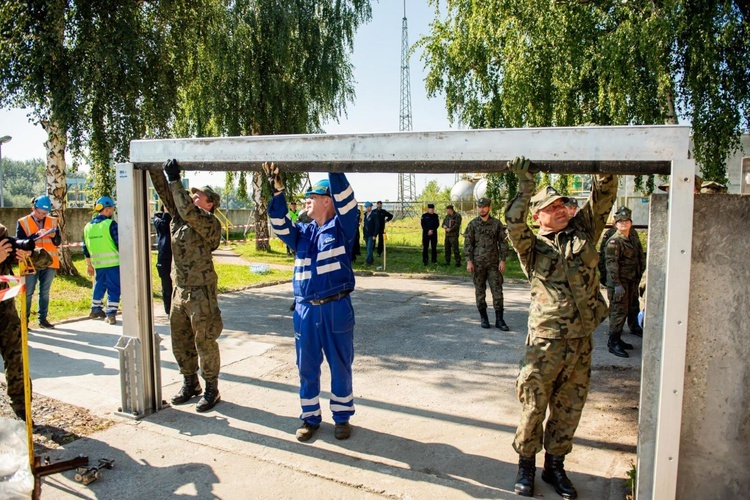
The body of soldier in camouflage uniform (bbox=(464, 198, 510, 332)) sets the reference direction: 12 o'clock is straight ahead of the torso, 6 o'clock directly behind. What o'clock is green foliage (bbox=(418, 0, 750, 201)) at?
The green foliage is roughly at 7 o'clock from the soldier in camouflage uniform.

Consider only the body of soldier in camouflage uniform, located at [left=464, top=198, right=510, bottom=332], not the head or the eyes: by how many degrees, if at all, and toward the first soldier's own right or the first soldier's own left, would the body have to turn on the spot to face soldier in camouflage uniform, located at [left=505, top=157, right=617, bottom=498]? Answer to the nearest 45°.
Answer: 0° — they already face them

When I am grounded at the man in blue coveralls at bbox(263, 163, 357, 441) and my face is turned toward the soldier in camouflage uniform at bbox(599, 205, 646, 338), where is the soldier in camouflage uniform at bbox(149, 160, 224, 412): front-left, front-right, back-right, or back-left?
back-left

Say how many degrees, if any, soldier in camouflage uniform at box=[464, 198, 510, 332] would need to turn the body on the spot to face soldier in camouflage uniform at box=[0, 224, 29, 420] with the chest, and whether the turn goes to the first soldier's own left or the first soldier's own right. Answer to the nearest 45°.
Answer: approximately 45° to the first soldier's own right

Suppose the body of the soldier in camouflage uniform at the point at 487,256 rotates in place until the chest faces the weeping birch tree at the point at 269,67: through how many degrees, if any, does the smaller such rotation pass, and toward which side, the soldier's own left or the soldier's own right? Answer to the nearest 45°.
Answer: approximately 135° to the soldier's own right

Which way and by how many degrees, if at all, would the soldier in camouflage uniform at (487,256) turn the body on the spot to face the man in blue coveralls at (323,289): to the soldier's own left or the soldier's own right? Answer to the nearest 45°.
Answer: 0° — they already face them

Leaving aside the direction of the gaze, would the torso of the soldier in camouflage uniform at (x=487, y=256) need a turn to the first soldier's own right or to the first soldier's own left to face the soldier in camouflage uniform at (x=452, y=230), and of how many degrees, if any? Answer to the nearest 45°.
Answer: approximately 180°

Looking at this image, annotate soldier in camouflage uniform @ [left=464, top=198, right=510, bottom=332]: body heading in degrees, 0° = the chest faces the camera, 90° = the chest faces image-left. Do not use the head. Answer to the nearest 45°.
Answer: approximately 0°

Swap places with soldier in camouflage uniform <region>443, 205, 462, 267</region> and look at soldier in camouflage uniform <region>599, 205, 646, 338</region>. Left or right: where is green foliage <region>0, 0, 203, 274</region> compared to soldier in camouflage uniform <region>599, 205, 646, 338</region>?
right

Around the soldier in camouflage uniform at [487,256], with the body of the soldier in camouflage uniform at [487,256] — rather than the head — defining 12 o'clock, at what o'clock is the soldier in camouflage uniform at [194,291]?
the soldier in camouflage uniform at [194,291] is roughly at 1 o'clock from the soldier in camouflage uniform at [487,256].

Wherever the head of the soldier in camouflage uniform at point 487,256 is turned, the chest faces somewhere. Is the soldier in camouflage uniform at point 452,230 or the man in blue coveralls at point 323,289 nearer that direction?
the man in blue coveralls
